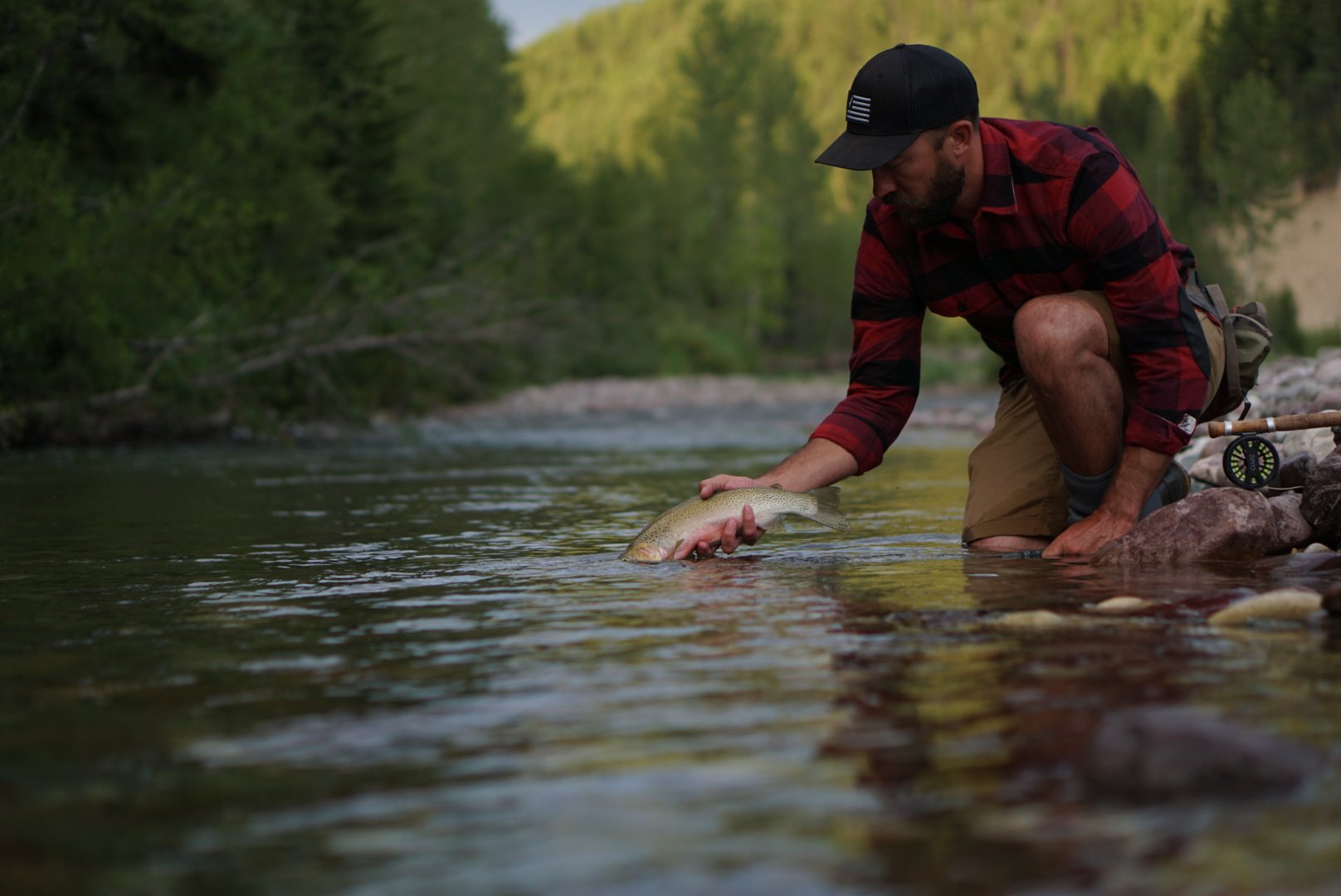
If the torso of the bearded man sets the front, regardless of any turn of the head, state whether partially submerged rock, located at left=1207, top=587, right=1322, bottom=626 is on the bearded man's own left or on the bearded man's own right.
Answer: on the bearded man's own left

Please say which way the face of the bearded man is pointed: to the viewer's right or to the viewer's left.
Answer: to the viewer's left

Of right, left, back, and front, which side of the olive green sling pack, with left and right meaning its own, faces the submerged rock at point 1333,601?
right

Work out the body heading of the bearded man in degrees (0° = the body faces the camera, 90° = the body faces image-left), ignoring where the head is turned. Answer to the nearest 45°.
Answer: approximately 45°

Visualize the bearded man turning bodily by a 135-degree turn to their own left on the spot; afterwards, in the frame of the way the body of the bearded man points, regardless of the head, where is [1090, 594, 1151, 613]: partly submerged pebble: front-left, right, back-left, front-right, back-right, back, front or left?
right

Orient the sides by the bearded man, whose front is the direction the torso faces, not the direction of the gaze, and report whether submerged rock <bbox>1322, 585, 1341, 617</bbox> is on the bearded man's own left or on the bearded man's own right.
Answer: on the bearded man's own left

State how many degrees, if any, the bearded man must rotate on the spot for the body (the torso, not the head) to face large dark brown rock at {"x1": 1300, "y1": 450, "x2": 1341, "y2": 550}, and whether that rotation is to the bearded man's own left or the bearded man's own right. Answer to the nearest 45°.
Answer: approximately 180°

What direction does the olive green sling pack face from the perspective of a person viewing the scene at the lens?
facing to the right of the viewer
